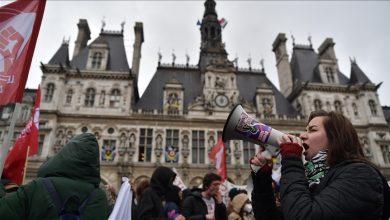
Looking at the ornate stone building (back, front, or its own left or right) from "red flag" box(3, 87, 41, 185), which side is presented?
front

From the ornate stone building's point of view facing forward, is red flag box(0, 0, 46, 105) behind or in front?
in front

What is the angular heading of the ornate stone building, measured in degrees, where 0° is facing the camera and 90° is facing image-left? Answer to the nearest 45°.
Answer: approximately 0°

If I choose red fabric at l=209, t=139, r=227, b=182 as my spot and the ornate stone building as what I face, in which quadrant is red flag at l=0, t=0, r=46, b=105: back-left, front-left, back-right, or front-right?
back-left

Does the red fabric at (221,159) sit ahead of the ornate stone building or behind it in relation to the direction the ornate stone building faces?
ahead
